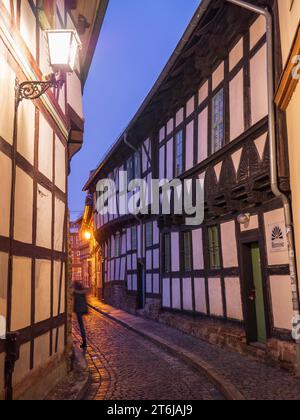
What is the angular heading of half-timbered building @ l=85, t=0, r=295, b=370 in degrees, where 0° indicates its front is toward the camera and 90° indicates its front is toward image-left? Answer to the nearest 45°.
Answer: approximately 45°

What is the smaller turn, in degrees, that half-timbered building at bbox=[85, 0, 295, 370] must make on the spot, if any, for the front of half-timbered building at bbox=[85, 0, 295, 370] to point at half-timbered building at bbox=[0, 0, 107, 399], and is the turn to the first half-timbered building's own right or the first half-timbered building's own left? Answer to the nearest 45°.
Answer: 0° — it already faces it
